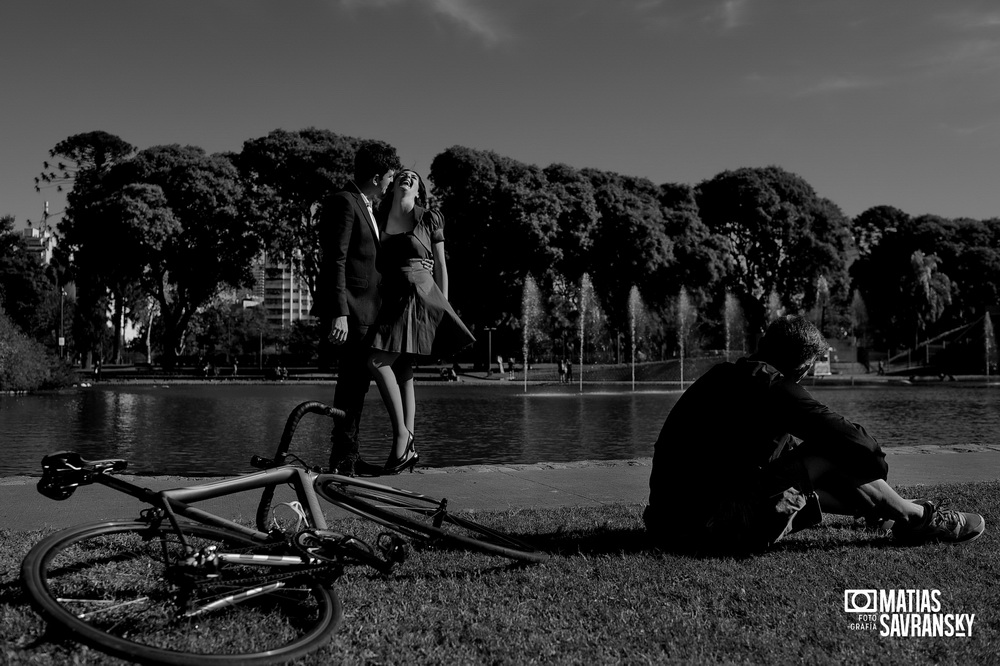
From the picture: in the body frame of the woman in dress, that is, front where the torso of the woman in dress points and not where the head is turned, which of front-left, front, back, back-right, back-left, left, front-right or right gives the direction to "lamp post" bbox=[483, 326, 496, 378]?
back-right

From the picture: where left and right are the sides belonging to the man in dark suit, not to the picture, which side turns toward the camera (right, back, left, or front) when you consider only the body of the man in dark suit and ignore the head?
right

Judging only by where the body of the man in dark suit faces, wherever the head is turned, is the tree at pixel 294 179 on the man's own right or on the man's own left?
on the man's own left

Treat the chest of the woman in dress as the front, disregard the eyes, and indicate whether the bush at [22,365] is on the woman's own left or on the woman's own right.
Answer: on the woman's own right

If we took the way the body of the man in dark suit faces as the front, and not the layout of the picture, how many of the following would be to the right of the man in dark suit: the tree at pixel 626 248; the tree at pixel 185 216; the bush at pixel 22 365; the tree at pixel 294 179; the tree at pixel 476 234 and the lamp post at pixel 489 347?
0

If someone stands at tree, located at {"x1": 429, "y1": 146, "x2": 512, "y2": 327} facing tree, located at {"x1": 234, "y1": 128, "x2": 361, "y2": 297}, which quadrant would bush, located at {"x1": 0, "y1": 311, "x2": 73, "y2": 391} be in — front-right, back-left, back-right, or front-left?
front-left

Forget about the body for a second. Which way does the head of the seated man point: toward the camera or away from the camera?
away from the camera

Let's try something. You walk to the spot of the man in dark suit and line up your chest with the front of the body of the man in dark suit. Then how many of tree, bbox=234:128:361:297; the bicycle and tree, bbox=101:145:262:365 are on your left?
2

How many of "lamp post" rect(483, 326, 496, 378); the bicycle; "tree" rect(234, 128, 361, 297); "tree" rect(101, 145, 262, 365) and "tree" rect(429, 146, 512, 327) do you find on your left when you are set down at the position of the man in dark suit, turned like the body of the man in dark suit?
4

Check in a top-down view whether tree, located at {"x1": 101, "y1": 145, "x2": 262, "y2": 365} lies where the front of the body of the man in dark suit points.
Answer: no

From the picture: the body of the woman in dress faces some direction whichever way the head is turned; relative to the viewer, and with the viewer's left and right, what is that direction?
facing the viewer and to the left of the viewer

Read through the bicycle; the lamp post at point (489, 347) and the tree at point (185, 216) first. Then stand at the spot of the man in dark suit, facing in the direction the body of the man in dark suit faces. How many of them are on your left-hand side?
2

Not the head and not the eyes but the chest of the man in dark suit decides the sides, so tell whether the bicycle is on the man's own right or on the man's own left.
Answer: on the man's own right

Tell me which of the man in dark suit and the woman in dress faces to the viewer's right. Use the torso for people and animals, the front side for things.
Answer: the man in dark suit

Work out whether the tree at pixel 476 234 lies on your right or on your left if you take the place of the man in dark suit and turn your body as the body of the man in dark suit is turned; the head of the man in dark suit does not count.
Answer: on your left

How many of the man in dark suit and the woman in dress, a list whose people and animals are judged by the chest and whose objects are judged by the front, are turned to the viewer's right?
1

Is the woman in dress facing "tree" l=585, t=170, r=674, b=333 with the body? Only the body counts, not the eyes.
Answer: no

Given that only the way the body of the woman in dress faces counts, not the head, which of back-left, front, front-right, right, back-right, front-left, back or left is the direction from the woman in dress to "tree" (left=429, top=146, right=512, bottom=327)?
back-right

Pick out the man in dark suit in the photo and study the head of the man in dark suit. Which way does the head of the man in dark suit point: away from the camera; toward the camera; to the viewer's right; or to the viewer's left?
to the viewer's right
